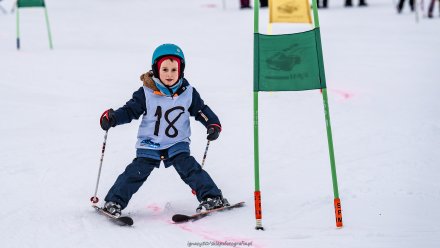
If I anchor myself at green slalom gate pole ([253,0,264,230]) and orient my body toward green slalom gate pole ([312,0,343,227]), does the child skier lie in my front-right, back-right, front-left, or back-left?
back-left

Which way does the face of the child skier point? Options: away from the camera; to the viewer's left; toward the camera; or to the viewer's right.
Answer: toward the camera

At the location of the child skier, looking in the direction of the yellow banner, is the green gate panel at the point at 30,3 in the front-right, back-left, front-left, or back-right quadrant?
front-left

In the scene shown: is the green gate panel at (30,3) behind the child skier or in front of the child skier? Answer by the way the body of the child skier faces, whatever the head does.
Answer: behind

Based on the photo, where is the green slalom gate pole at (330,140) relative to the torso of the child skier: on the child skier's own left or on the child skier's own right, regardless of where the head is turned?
on the child skier's own left

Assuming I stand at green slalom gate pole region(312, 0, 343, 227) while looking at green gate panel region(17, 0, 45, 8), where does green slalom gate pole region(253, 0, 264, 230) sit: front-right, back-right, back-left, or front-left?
front-left

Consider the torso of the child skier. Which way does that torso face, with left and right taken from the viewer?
facing the viewer

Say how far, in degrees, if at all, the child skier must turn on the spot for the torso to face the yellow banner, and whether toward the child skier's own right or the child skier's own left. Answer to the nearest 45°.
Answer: approximately 180°

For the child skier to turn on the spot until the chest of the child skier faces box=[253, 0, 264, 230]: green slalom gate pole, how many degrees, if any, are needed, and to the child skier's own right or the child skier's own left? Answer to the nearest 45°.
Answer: approximately 45° to the child skier's own left
